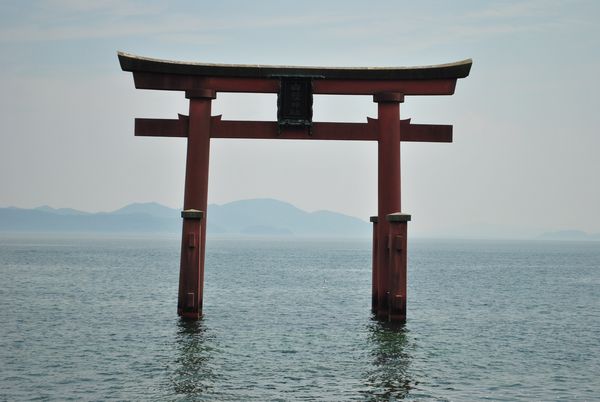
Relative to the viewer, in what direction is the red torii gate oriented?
toward the camera
